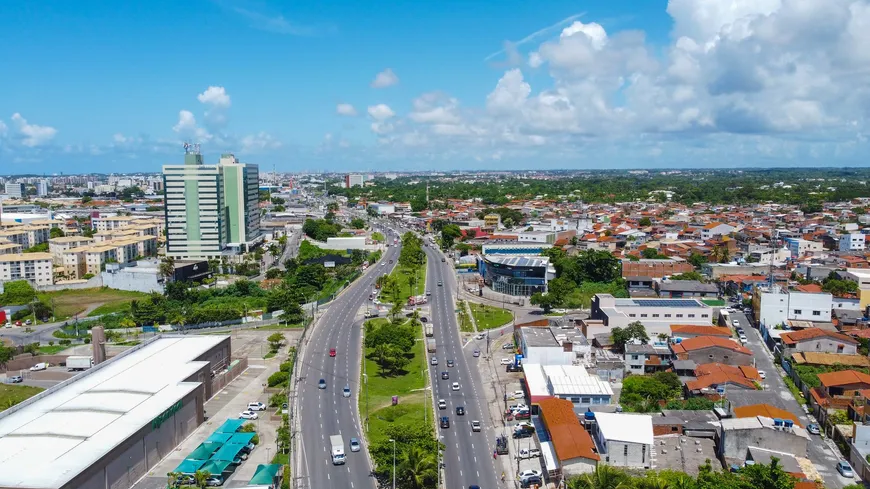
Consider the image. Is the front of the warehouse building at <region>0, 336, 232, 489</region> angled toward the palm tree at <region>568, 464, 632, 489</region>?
yes

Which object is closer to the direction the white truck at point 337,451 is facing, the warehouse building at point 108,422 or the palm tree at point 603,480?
the palm tree

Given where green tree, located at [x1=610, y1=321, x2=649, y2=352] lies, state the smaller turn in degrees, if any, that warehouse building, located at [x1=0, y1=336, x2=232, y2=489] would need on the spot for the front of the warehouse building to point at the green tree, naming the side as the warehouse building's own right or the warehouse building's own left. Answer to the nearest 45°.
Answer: approximately 45° to the warehouse building's own left

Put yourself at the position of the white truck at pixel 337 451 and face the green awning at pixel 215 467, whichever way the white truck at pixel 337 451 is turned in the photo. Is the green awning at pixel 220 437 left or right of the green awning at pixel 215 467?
right

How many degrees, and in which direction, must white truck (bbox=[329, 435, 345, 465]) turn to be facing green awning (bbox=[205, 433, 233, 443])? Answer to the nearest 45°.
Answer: approximately 135° to its right

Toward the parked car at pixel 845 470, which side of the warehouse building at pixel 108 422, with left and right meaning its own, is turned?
front

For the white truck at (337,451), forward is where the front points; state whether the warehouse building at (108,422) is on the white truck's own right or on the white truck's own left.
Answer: on the white truck's own right

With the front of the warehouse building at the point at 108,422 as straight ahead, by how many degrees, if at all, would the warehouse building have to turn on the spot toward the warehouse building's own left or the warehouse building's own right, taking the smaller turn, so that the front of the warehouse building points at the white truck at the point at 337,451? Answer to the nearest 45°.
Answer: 0° — it already faces it

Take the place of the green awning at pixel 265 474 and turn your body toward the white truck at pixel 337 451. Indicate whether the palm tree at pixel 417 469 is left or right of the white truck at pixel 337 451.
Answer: right

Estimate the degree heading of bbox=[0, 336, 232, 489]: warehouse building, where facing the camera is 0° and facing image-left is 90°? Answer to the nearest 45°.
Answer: approximately 315°

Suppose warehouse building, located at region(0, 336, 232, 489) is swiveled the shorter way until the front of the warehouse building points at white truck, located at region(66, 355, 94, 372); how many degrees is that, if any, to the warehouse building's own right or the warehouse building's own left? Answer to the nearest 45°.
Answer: approximately 135° to the warehouse building's own left

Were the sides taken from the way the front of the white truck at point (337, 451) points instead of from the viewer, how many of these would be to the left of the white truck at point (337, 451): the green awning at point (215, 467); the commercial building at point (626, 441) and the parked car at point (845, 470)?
2

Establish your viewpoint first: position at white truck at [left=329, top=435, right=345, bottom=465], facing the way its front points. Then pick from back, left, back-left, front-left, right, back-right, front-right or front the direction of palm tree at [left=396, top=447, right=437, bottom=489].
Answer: front-left

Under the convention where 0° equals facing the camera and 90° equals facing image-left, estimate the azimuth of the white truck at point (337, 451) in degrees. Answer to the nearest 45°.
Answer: approximately 0°

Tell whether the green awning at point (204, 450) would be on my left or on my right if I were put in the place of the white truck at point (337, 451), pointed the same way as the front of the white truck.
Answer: on my right

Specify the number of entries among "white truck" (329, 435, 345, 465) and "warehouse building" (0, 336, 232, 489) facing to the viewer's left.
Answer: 0

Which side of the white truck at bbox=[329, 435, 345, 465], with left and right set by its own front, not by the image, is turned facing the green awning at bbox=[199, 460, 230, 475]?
right
